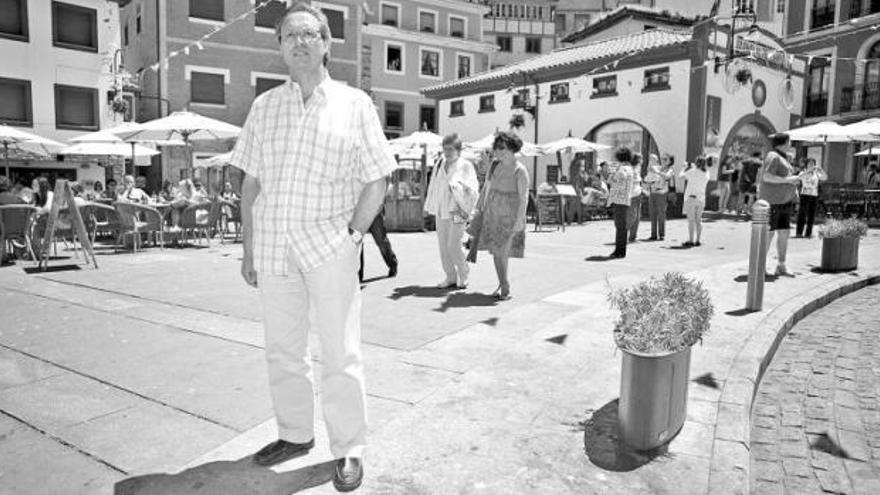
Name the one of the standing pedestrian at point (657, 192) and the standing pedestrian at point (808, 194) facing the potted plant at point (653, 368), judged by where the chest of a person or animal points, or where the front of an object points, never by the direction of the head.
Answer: the standing pedestrian at point (657, 192)

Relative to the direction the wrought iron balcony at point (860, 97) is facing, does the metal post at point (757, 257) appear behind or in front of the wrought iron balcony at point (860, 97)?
in front

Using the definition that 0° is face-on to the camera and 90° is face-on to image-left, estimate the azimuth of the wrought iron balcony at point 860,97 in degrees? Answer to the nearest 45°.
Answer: approximately 45°

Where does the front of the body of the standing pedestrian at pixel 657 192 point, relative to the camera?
toward the camera

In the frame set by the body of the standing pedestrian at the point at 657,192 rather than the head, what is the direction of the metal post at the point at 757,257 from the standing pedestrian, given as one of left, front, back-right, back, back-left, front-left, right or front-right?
front

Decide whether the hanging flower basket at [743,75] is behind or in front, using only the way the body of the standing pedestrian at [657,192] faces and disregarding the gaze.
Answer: behind

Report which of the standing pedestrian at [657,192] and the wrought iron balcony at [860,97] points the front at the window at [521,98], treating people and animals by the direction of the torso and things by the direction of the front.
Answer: the wrought iron balcony

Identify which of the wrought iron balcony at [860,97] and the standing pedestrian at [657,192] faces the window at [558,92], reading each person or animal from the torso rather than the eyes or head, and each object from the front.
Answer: the wrought iron balcony

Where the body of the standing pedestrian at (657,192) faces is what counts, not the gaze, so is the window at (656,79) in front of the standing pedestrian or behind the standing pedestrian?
behind

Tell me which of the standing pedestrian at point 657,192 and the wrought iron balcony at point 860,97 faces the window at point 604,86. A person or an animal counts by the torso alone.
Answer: the wrought iron balcony
